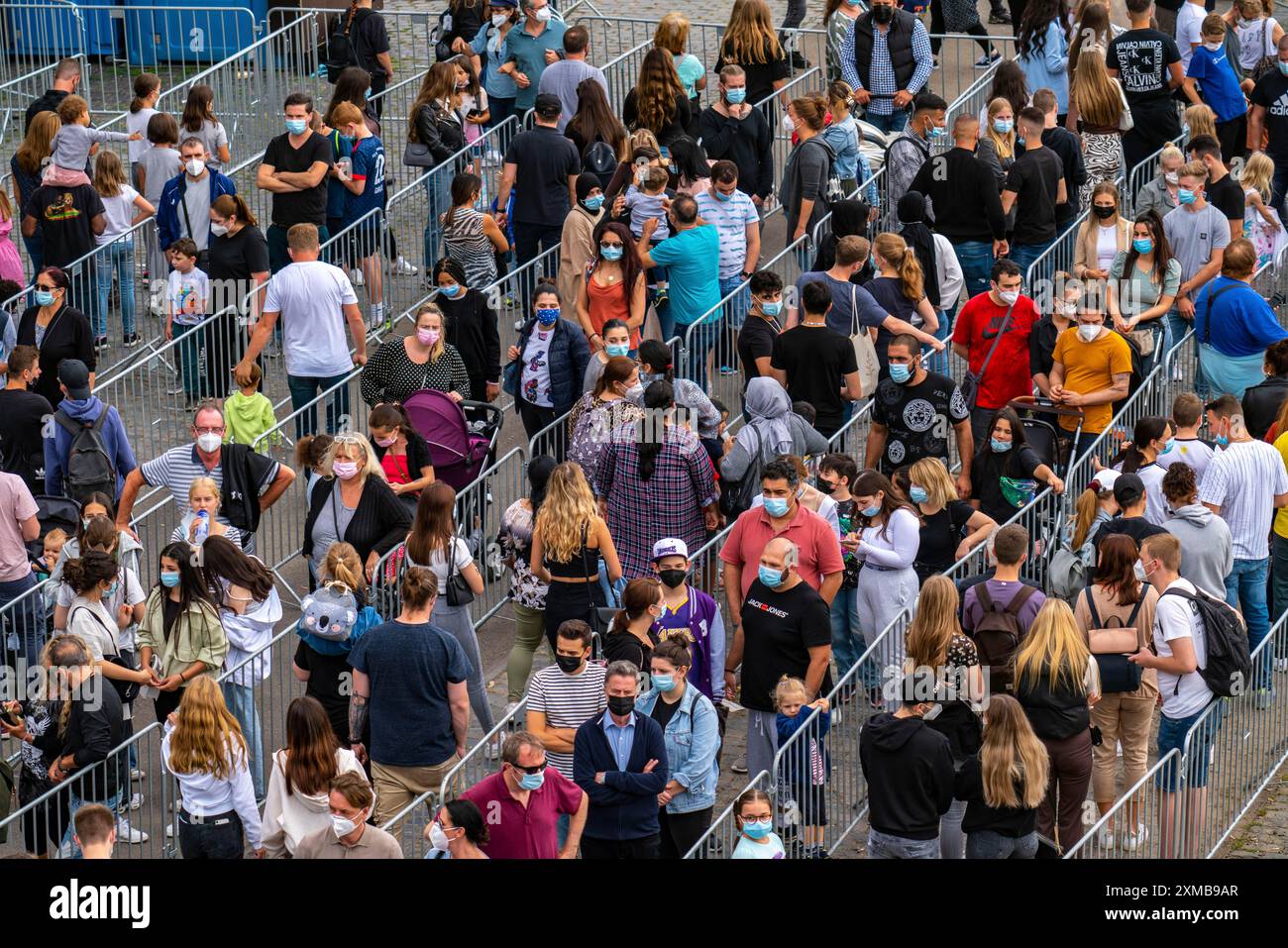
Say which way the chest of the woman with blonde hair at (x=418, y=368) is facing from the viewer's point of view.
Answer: toward the camera

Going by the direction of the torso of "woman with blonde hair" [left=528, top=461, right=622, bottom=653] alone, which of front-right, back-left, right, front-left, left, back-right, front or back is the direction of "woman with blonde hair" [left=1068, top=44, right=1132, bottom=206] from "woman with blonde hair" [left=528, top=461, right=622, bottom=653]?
front-right

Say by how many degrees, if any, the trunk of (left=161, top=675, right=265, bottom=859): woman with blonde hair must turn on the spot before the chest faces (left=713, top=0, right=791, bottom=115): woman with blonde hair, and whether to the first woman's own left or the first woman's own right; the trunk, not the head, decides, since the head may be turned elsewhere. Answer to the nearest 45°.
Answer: approximately 45° to the first woman's own right

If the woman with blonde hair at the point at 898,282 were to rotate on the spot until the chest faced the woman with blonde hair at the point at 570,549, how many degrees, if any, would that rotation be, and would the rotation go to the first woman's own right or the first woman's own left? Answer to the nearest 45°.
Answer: approximately 90° to the first woman's own left

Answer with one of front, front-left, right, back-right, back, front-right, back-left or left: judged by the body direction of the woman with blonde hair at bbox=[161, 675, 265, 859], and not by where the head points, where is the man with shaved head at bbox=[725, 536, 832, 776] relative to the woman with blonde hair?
right

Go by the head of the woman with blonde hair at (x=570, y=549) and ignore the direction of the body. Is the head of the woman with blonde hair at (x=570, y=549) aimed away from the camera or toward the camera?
away from the camera

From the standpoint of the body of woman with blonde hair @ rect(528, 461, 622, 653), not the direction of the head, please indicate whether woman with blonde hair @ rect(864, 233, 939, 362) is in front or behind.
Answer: in front

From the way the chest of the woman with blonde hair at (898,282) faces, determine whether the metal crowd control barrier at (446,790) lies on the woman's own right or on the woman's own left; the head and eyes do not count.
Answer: on the woman's own left

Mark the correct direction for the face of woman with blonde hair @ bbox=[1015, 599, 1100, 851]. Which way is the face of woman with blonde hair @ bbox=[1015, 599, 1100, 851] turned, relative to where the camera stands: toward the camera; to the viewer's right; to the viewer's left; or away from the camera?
away from the camera

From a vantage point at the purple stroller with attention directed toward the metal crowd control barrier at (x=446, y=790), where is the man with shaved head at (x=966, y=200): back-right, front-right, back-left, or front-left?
back-left

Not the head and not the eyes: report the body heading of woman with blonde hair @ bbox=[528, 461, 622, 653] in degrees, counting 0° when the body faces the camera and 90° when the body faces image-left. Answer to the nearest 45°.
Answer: approximately 180°

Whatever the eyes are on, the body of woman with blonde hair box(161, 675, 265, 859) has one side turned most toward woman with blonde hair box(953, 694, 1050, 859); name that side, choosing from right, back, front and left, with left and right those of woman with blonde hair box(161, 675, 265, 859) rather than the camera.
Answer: right

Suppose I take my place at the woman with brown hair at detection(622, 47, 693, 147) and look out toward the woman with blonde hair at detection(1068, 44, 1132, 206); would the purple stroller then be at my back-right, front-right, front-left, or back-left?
back-right

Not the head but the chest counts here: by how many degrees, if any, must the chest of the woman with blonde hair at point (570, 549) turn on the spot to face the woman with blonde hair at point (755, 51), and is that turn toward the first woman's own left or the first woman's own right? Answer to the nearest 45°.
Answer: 0° — they already face them

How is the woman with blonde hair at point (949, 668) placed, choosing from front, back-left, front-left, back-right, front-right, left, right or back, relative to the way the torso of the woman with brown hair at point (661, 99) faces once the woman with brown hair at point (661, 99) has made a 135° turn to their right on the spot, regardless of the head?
front-right
